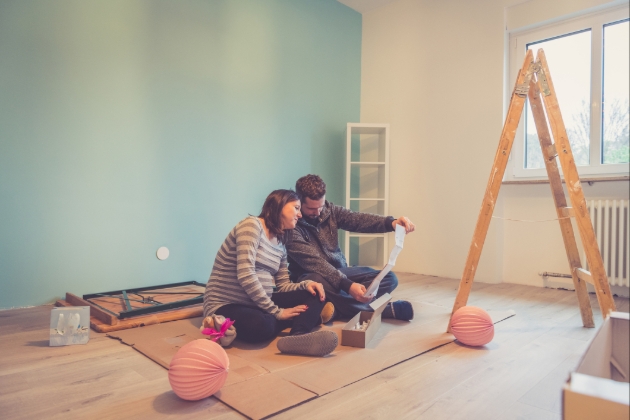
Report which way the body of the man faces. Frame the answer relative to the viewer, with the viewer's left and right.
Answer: facing the viewer and to the right of the viewer

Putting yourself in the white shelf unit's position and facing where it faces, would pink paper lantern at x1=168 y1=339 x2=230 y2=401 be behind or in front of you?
in front

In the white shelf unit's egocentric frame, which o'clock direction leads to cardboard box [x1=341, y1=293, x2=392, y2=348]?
The cardboard box is roughly at 12 o'clock from the white shelf unit.

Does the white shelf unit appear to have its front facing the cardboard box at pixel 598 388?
yes

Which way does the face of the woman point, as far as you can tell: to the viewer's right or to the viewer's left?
to the viewer's right

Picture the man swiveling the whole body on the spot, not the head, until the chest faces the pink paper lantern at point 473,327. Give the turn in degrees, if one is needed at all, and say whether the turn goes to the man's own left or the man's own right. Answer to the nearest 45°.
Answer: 0° — they already face it

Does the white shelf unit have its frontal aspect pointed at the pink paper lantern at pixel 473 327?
yes
